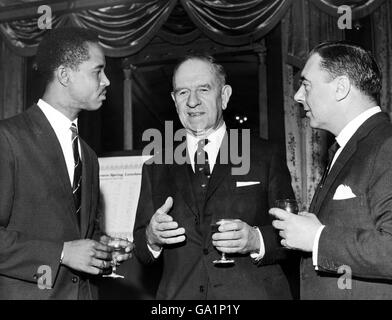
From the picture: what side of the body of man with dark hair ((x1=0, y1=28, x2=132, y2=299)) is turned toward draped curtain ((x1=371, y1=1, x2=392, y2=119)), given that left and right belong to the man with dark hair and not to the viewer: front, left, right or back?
left

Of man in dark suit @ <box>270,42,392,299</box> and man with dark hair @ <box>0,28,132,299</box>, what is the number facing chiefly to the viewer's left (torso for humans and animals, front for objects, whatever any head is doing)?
1

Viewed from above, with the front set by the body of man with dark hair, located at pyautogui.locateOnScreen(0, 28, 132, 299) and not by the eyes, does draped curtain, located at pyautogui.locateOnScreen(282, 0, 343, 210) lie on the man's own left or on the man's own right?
on the man's own left

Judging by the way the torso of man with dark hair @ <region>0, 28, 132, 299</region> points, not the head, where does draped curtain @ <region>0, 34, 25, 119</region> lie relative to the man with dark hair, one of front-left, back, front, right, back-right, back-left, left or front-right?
back-left

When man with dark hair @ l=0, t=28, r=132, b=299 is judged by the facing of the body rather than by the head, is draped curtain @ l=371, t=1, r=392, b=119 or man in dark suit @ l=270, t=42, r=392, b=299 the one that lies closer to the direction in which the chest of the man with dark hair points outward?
the man in dark suit

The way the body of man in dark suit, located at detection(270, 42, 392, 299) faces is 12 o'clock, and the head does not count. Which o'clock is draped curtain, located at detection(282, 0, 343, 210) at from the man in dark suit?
The draped curtain is roughly at 3 o'clock from the man in dark suit.

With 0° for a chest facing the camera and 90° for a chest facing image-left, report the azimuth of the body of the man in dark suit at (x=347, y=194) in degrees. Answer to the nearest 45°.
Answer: approximately 90°

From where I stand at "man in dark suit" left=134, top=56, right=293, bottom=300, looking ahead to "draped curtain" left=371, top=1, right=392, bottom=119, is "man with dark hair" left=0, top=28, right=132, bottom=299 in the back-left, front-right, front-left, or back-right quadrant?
back-left

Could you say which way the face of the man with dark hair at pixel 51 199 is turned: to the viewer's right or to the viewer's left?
to the viewer's right
